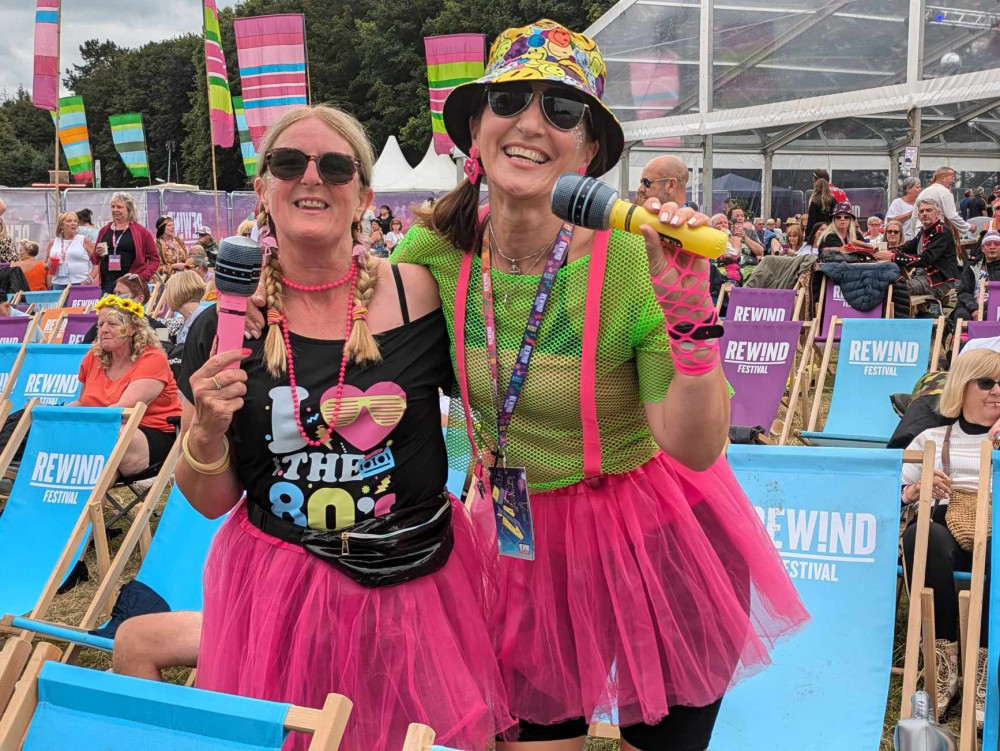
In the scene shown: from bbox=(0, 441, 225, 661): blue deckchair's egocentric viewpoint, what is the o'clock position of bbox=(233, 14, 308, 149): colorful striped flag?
The colorful striped flag is roughly at 5 o'clock from the blue deckchair.

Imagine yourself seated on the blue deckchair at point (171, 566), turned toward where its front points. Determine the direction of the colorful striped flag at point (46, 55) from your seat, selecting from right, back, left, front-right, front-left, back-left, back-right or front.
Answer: back-right

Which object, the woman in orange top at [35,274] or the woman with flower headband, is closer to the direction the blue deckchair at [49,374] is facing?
the woman with flower headband

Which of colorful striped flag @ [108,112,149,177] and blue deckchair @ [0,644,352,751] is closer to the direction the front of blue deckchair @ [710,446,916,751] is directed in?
the blue deckchair

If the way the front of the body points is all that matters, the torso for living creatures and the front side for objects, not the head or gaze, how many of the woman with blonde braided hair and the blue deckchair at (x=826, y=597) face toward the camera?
2

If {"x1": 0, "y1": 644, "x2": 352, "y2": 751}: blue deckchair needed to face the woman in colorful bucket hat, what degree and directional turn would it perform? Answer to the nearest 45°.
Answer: approximately 135° to its left

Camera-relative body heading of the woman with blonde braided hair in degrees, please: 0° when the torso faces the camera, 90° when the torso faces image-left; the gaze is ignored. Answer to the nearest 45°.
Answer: approximately 0°

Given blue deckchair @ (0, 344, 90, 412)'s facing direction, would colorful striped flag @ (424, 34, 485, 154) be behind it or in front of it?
behind

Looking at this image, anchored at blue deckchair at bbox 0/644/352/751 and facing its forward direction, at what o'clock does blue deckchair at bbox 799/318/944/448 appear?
blue deckchair at bbox 799/318/944/448 is roughly at 6 o'clock from blue deckchair at bbox 0/644/352/751.

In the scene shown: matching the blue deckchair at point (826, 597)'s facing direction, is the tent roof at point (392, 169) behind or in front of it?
behind

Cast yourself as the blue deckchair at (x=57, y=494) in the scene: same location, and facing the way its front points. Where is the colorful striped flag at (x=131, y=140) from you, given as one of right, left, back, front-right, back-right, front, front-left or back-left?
back-right

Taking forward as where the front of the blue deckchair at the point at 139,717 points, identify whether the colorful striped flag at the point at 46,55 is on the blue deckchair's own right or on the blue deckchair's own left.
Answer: on the blue deckchair's own right

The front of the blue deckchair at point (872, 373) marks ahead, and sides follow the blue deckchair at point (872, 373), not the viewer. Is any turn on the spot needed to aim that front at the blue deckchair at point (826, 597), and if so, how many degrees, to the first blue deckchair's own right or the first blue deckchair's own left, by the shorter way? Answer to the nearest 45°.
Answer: approximately 45° to the first blue deckchair's own left

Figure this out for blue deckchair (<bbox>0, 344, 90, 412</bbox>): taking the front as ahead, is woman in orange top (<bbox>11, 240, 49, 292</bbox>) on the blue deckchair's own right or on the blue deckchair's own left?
on the blue deckchair's own right
